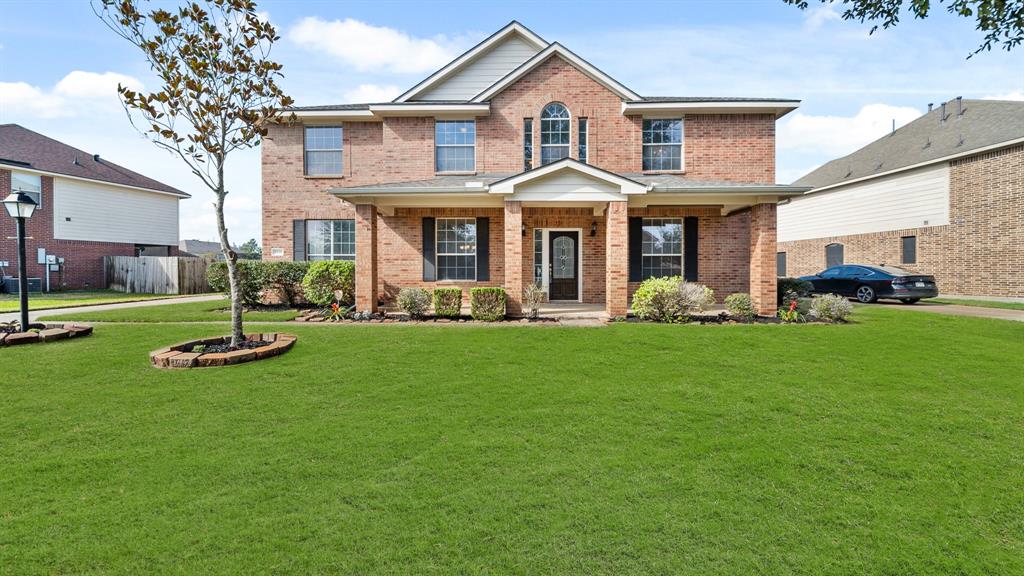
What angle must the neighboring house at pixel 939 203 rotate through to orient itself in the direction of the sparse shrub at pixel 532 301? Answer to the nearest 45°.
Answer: approximately 90° to its right

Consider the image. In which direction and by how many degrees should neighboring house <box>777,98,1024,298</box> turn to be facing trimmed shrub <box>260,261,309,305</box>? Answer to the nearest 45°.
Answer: approximately 90° to its right

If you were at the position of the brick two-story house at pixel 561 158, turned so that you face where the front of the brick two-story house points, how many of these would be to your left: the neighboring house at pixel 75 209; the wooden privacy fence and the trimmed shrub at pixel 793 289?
1

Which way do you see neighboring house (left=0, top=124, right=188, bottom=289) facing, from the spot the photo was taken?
facing the viewer and to the left of the viewer

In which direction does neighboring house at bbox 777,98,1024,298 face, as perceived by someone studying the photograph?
facing the viewer and to the right of the viewer

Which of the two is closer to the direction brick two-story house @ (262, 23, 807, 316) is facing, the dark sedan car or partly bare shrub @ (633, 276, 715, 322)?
the partly bare shrub

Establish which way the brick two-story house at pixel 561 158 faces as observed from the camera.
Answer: facing the viewer

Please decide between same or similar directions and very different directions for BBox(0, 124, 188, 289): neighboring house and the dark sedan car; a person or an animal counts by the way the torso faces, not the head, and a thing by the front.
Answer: very different directions

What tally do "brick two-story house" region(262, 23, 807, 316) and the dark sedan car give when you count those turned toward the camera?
1
